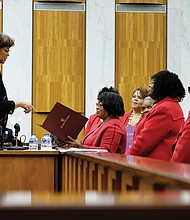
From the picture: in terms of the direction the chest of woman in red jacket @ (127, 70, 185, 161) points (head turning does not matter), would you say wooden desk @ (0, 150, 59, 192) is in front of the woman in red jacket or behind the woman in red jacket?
in front

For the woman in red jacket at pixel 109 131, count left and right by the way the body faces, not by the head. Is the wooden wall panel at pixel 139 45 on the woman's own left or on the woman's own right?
on the woman's own right

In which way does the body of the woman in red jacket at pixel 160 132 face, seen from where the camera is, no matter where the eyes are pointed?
to the viewer's left

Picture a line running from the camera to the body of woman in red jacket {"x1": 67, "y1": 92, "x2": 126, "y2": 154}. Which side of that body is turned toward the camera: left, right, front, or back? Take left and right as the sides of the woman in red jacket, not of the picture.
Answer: left

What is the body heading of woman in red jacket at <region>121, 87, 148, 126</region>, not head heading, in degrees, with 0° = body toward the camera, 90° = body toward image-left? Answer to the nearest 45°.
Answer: approximately 45°

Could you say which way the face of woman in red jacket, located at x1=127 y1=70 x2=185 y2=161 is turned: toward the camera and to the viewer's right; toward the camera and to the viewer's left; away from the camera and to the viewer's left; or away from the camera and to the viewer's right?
away from the camera and to the viewer's left

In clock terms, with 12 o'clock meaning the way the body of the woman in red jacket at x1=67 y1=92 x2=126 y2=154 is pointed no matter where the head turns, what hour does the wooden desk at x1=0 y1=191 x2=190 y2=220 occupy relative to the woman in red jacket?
The wooden desk is roughly at 9 o'clock from the woman in red jacket.
